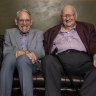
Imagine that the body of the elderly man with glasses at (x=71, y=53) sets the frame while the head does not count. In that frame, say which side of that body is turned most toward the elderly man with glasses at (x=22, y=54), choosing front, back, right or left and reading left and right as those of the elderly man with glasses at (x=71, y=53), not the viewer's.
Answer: right

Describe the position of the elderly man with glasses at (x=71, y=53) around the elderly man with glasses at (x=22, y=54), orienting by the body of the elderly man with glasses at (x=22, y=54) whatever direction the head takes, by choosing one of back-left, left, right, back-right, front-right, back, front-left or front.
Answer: left

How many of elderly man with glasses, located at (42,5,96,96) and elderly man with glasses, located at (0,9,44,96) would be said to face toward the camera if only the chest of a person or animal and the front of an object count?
2

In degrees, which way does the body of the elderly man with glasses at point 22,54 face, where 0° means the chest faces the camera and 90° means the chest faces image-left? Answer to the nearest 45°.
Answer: approximately 0°
